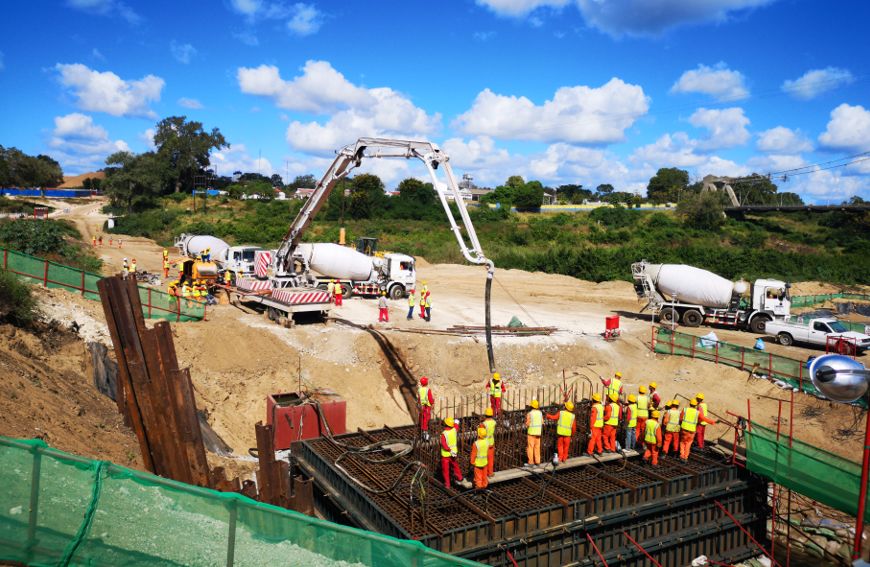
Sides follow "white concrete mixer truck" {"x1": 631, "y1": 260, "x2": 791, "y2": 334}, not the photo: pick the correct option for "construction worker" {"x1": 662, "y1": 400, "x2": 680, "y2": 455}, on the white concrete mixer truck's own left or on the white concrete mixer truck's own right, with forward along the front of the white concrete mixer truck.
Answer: on the white concrete mixer truck's own right

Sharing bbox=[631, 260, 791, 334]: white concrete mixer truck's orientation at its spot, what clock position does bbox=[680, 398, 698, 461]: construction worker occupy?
The construction worker is roughly at 3 o'clock from the white concrete mixer truck.

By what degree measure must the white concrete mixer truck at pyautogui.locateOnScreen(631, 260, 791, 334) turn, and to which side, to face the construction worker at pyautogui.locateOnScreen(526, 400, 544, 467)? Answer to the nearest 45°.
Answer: approximately 90° to its right

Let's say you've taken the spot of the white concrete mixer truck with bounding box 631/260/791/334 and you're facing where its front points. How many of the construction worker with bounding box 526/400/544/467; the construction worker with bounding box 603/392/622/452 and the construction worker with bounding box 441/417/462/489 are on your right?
3

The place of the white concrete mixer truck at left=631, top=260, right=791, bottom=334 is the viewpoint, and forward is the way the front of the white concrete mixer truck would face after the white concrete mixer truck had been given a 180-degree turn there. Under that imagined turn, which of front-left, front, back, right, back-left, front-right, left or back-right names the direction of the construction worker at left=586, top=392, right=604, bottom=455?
left

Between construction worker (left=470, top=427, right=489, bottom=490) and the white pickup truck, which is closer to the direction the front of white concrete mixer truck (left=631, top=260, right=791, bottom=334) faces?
the white pickup truck

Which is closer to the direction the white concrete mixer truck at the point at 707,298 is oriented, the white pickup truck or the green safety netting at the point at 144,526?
the white pickup truck

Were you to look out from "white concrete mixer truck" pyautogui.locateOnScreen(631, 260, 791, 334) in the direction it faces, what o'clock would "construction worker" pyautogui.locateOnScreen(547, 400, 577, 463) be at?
The construction worker is roughly at 3 o'clock from the white concrete mixer truck.

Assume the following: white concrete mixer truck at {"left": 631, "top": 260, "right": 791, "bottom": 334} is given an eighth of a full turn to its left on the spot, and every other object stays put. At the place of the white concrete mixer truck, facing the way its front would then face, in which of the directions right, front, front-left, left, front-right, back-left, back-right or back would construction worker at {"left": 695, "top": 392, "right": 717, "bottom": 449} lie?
back-right

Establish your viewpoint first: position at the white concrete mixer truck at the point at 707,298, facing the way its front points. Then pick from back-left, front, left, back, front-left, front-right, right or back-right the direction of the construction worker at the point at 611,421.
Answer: right

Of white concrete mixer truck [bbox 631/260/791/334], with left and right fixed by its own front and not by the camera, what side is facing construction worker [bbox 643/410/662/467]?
right

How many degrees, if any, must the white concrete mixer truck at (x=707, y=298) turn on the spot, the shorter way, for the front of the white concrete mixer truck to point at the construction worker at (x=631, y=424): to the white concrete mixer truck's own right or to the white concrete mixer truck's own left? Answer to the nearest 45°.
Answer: approximately 90° to the white concrete mixer truck's own right

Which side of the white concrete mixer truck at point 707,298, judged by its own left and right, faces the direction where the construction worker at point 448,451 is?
right

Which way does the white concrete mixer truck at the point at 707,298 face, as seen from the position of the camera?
facing to the right of the viewer

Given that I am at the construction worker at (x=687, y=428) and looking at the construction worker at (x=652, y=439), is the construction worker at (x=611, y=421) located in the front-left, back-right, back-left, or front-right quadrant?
front-right

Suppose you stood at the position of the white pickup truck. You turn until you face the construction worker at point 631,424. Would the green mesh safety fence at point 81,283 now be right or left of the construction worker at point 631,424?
right
